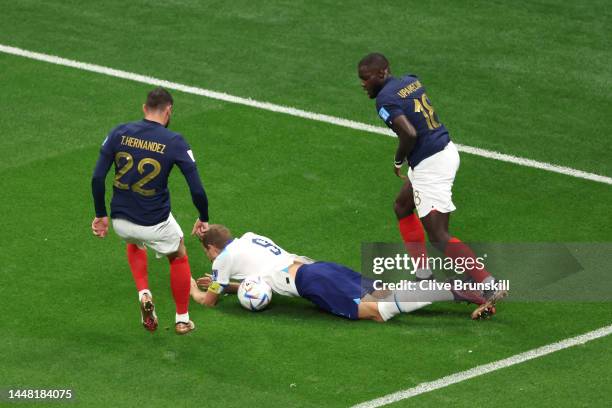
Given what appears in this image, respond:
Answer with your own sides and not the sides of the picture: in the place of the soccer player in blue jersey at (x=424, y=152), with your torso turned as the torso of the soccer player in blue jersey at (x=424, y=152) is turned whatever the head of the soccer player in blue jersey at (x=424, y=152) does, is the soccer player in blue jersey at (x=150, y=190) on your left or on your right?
on your left

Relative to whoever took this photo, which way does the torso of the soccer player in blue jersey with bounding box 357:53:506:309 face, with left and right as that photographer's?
facing away from the viewer and to the left of the viewer
